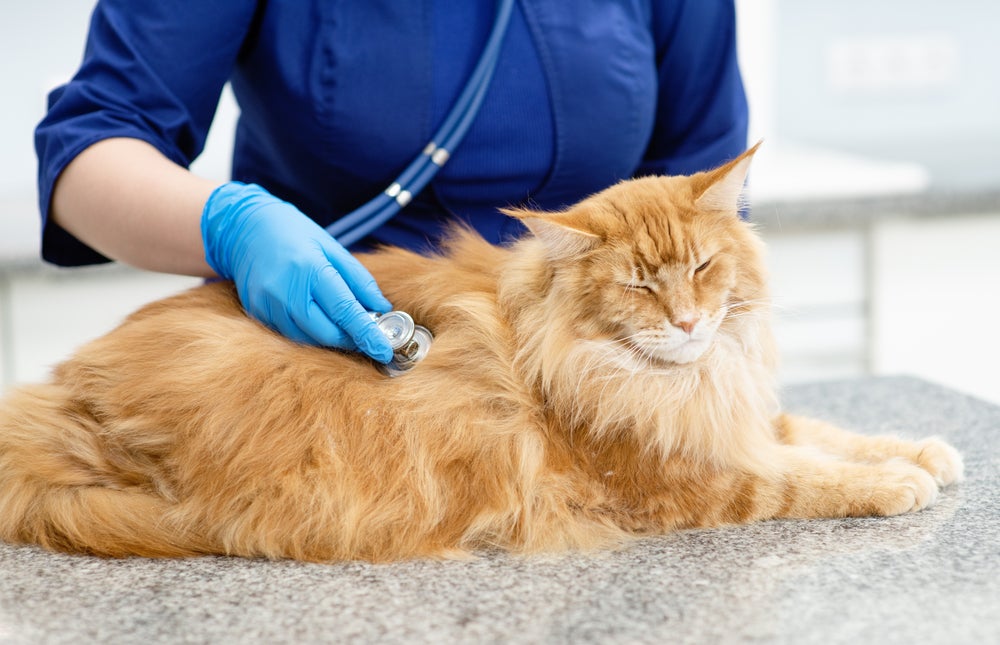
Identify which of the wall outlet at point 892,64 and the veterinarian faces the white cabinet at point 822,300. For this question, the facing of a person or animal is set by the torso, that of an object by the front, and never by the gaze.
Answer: the wall outlet

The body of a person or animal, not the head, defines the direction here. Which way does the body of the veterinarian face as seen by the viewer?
toward the camera

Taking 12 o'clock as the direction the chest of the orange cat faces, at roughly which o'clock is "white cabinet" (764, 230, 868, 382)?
The white cabinet is roughly at 10 o'clock from the orange cat.

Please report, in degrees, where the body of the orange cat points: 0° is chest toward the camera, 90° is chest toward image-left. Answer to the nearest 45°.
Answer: approximately 270°

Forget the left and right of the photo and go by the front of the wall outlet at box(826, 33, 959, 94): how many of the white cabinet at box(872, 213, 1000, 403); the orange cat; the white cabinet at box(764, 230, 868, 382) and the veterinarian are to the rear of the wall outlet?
0

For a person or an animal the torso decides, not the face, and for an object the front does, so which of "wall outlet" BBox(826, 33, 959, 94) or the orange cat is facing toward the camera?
the wall outlet

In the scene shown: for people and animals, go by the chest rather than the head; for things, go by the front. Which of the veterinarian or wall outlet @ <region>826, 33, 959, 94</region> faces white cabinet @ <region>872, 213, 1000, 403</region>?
the wall outlet

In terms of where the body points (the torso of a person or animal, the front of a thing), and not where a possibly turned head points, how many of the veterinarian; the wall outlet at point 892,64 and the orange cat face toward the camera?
2

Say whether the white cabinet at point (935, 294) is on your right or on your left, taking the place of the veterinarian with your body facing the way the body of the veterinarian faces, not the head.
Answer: on your left

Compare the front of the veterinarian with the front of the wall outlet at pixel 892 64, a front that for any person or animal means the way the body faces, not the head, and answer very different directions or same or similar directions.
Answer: same or similar directions

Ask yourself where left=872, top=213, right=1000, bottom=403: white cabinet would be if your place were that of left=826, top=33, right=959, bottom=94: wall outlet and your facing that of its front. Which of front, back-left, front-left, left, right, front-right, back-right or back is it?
front

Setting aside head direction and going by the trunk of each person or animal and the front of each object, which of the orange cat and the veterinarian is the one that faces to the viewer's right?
the orange cat

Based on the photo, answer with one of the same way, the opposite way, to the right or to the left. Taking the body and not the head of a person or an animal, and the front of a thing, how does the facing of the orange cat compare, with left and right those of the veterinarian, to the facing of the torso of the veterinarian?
to the left

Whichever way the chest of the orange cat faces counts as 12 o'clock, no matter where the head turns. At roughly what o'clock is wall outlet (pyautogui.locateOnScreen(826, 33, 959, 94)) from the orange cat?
The wall outlet is roughly at 10 o'clock from the orange cat.
